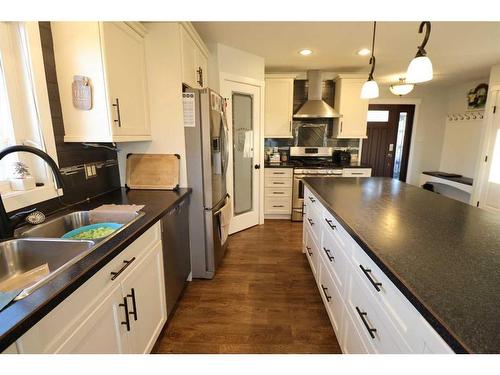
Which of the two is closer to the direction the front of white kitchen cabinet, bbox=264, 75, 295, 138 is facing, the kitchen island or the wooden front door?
the kitchen island

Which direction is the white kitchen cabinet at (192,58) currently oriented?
to the viewer's right

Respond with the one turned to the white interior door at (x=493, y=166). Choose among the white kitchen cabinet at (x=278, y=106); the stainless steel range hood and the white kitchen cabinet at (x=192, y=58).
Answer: the white kitchen cabinet at (x=192, y=58)

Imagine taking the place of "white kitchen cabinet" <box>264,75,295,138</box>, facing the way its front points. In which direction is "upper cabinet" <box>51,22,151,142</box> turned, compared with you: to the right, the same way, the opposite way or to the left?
to the left

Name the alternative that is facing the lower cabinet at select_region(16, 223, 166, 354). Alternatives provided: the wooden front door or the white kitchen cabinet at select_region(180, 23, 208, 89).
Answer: the wooden front door

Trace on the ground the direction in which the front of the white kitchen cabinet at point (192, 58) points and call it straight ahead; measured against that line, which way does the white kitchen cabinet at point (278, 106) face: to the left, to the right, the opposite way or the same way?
to the right

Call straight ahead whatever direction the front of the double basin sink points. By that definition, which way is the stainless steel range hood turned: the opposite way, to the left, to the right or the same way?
to the right

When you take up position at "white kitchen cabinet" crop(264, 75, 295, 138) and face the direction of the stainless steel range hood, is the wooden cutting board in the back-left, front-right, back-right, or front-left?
back-right

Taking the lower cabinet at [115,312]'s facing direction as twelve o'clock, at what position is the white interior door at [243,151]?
The white interior door is roughly at 9 o'clock from the lower cabinet.

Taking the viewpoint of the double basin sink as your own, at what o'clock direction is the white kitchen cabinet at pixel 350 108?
The white kitchen cabinet is roughly at 10 o'clock from the double basin sink.

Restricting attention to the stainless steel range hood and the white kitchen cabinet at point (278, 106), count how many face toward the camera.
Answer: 2

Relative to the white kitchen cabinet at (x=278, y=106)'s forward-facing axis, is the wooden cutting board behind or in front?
in front
